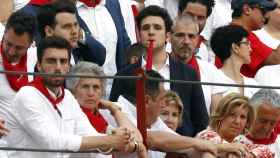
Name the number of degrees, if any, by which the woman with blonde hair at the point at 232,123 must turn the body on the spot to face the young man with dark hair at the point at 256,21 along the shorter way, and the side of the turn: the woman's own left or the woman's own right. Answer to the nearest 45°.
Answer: approximately 135° to the woman's own left

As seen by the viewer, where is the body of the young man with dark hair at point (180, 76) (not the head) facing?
toward the camera

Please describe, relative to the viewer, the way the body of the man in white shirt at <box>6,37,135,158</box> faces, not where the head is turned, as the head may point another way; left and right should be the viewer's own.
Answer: facing the viewer and to the right of the viewer

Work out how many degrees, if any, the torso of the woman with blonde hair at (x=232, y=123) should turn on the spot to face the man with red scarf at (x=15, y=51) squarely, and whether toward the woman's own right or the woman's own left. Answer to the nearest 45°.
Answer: approximately 135° to the woman's own right

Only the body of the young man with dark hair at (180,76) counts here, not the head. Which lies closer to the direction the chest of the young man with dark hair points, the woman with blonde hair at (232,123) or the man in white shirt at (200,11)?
the woman with blonde hair

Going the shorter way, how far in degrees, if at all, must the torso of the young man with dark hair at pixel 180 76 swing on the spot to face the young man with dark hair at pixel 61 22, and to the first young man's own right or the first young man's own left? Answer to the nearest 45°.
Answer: approximately 90° to the first young man's own right

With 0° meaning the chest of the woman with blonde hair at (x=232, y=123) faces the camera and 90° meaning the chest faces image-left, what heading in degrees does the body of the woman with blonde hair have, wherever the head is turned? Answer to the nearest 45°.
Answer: approximately 315°
